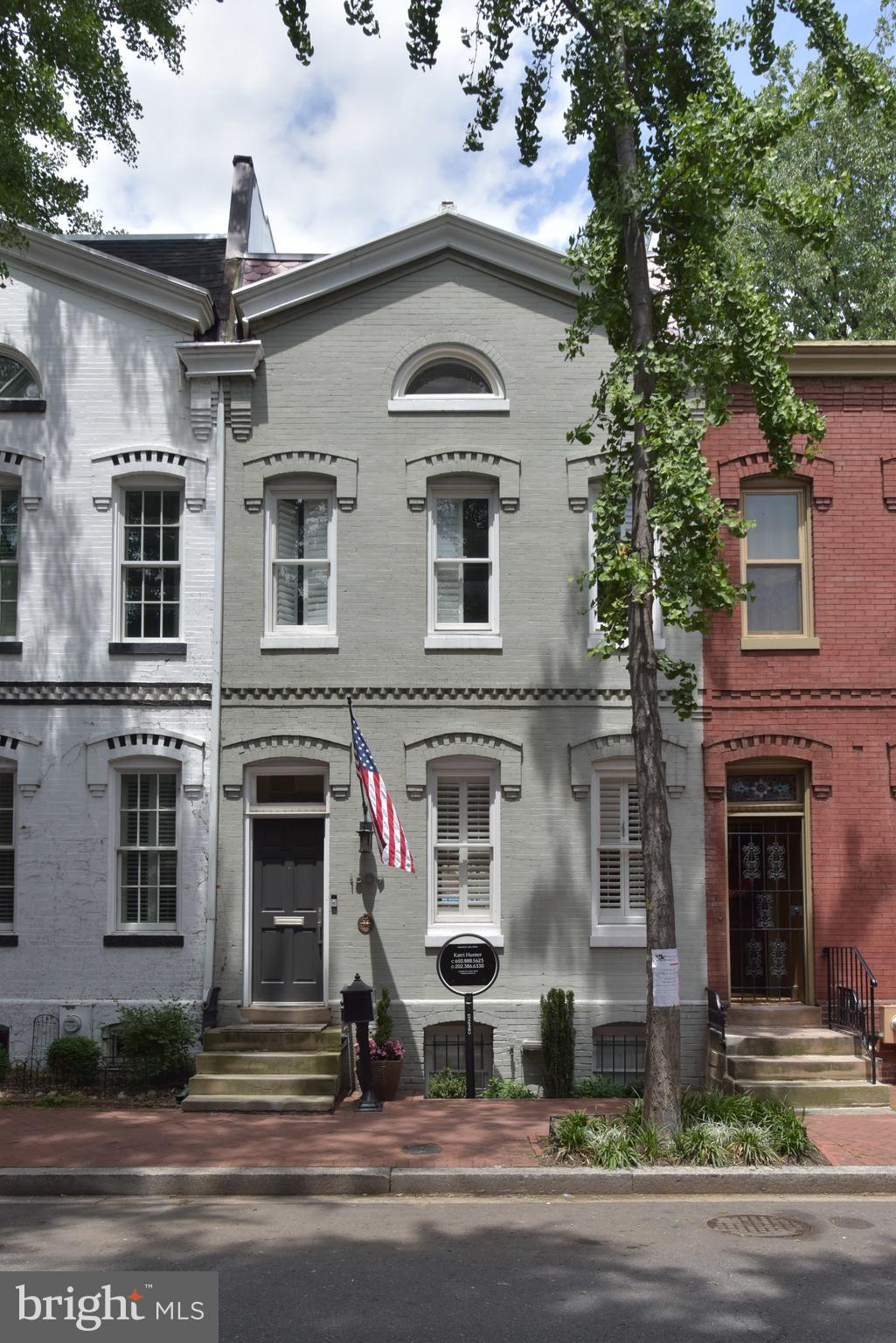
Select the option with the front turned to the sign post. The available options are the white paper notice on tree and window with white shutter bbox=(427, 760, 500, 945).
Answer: the window with white shutter

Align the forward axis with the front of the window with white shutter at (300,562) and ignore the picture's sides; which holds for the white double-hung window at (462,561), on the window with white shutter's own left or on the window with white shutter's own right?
on the window with white shutter's own left

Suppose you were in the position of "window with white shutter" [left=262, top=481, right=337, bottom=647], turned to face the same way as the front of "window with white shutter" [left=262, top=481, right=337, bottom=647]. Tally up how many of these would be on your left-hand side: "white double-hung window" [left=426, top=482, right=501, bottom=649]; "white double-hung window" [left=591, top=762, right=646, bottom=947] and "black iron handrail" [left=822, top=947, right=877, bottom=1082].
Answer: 3

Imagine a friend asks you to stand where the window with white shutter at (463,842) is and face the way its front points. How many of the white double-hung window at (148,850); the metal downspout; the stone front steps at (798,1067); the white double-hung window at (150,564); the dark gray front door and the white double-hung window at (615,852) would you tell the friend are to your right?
4

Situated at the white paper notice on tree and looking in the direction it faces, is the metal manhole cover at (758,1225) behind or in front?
in front

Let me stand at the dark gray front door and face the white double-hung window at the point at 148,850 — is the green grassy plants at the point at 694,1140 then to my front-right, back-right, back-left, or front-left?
back-left

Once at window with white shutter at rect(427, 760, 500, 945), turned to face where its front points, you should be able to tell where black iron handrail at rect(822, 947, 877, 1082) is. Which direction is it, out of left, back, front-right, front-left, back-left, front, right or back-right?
left
